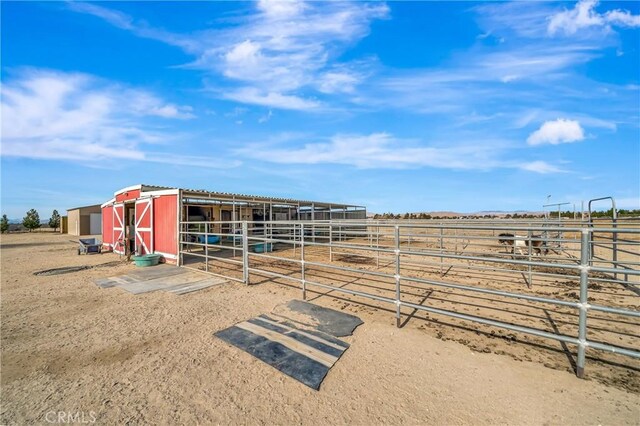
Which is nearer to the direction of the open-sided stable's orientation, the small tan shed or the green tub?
the green tub

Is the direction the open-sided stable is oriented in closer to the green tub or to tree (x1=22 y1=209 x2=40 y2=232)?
the green tub
